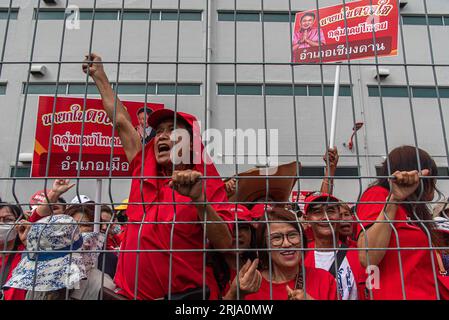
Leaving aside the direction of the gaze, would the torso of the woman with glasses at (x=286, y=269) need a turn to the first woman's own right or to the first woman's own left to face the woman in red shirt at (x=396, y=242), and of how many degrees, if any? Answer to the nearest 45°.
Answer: approximately 45° to the first woman's own left

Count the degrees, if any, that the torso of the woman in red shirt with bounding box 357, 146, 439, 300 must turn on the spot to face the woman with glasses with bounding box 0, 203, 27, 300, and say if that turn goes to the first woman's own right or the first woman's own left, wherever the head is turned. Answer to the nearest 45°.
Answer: approximately 135° to the first woman's own right

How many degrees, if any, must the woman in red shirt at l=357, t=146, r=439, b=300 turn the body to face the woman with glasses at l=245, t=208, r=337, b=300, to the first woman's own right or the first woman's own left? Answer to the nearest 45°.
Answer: approximately 135° to the first woman's own right

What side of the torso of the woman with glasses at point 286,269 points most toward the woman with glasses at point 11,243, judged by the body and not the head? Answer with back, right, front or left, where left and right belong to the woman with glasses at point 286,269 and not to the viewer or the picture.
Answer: right

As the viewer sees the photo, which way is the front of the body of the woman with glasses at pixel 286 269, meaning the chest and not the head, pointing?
toward the camera

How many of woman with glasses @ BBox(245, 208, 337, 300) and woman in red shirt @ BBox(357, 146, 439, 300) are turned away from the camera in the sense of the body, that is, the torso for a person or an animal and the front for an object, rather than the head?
0

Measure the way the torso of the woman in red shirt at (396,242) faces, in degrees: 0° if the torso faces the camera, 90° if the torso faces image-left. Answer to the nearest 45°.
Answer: approximately 315°
